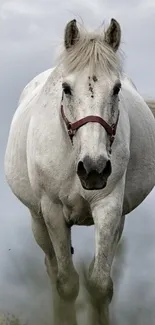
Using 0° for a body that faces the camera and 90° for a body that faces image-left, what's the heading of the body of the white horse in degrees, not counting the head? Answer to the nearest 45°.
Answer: approximately 0°
